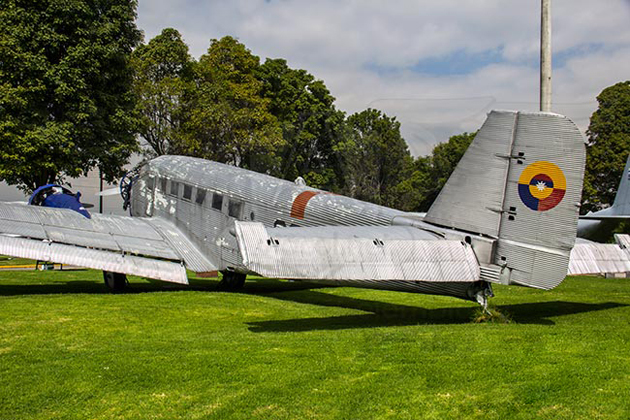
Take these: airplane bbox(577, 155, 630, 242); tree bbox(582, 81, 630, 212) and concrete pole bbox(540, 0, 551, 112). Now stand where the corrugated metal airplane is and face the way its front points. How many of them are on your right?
3

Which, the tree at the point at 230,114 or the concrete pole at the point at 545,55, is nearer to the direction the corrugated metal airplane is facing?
the tree

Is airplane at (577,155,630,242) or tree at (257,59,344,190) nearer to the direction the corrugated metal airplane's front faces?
the tree

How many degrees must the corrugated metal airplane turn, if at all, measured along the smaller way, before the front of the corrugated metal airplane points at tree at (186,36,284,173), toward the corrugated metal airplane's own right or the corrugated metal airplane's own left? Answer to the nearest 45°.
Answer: approximately 45° to the corrugated metal airplane's own right

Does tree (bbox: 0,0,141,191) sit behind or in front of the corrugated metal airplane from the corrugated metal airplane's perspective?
in front

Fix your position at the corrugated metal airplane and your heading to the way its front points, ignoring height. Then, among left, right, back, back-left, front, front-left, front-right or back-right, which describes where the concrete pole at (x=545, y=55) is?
right

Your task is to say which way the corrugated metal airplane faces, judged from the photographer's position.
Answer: facing away from the viewer and to the left of the viewer

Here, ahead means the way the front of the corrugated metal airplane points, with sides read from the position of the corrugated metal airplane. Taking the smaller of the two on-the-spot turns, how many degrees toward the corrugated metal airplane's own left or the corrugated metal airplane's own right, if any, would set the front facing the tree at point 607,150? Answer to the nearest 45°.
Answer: approximately 90° to the corrugated metal airplane's own right

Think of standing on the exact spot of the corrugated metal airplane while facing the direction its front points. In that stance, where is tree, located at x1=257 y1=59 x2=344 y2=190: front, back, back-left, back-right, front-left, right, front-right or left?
front-right

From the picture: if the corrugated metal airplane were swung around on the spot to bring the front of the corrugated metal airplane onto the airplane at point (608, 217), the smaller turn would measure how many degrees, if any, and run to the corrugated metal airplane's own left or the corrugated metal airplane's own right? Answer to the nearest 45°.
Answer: approximately 90° to the corrugated metal airplane's own right

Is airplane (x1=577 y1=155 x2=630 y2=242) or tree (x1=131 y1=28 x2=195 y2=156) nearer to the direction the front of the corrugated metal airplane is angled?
the tree
